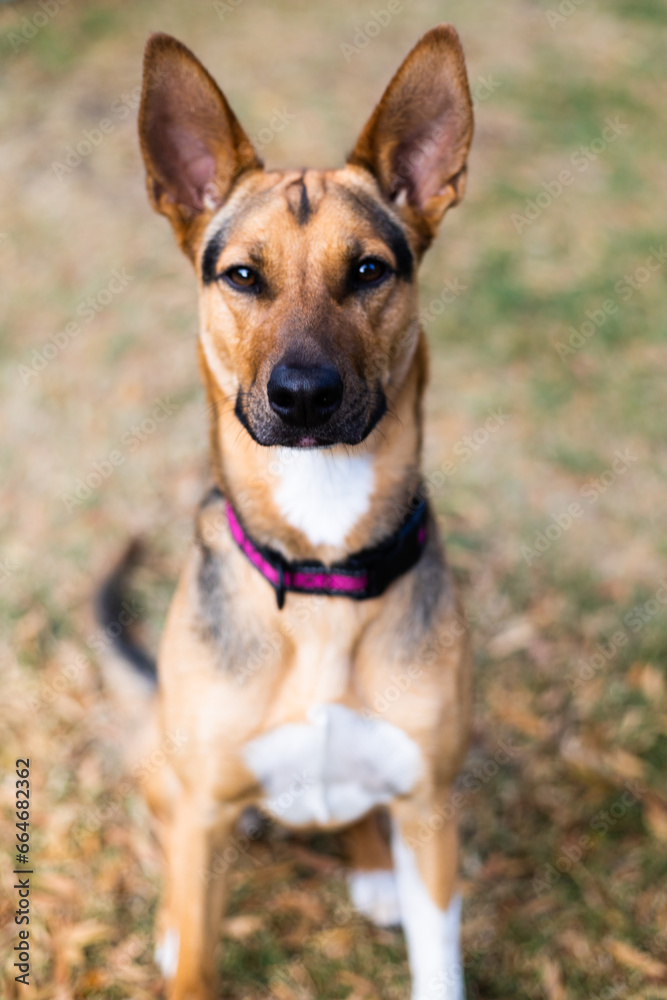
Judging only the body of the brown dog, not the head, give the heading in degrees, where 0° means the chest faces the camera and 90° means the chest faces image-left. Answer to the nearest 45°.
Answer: approximately 0°

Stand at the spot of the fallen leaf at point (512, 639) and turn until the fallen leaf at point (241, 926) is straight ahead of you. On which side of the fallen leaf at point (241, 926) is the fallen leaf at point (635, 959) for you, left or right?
left
